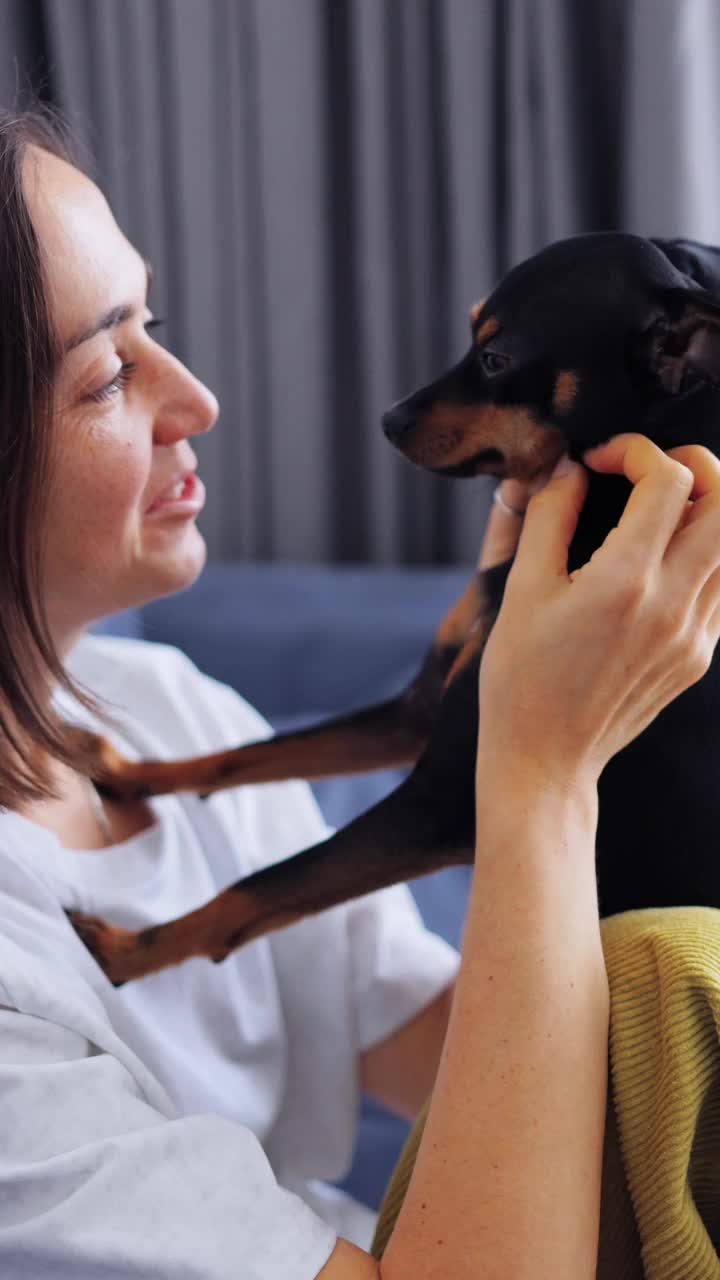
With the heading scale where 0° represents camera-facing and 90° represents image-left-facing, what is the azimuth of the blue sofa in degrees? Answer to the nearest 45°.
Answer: approximately 0°

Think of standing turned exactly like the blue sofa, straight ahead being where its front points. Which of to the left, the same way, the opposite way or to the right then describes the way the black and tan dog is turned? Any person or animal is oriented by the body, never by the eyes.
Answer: to the right

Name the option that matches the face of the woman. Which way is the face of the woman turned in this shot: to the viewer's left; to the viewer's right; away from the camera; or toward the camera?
to the viewer's right

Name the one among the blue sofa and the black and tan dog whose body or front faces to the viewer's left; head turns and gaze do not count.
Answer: the black and tan dog

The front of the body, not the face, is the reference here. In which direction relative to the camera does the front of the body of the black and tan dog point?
to the viewer's left

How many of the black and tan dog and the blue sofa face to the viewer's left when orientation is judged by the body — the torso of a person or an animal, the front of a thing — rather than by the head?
1
